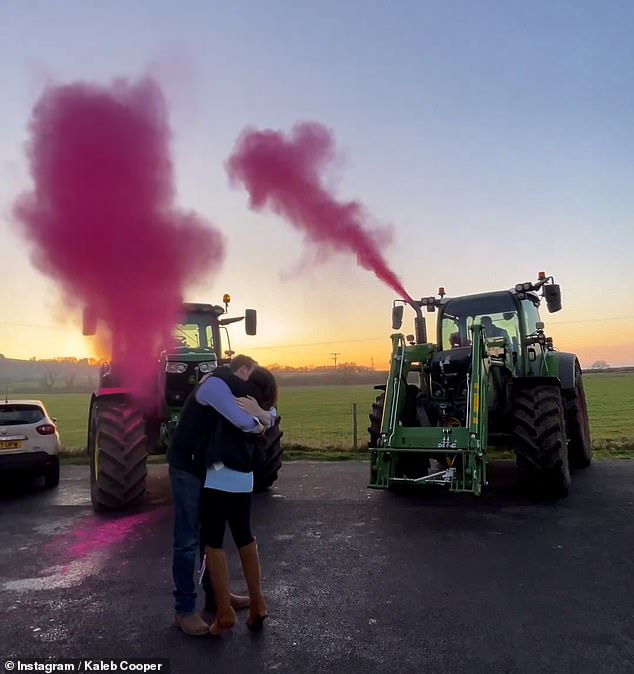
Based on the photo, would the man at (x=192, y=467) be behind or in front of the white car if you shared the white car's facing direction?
behind

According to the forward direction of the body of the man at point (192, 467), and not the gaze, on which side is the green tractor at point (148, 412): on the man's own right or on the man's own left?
on the man's own left

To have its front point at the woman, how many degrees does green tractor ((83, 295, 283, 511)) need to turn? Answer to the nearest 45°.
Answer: approximately 45° to its right

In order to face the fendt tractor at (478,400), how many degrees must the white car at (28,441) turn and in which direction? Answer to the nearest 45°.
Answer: approximately 135° to its right

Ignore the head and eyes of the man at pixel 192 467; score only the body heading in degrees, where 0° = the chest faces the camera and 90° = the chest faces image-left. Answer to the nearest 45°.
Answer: approximately 270°

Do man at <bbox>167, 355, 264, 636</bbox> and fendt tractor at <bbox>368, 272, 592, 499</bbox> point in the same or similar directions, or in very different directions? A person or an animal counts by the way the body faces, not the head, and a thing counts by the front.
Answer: very different directions

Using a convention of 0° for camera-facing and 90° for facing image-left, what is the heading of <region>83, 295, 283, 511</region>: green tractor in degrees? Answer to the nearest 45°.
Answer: approximately 315°

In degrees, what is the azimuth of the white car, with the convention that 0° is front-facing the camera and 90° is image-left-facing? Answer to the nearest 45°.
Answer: approximately 180°

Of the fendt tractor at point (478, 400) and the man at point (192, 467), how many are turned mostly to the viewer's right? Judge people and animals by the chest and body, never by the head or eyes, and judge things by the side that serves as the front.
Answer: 1
